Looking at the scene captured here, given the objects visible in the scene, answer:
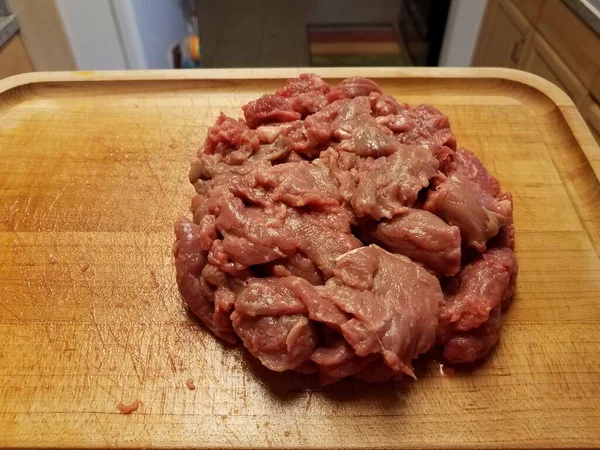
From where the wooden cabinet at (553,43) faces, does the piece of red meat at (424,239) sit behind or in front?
in front

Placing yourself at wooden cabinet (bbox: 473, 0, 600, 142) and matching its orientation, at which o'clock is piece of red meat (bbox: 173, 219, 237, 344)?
The piece of red meat is roughly at 11 o'clock from the wooden cabinet.

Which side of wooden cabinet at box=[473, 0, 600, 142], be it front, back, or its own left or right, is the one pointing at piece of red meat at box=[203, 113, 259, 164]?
front

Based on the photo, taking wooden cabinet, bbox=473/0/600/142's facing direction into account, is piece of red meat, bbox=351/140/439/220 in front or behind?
in front

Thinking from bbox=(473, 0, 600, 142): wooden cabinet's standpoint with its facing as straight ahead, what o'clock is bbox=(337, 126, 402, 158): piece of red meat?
The piece of red meat is roughly at 11 o'clock from the wooden cabinet.

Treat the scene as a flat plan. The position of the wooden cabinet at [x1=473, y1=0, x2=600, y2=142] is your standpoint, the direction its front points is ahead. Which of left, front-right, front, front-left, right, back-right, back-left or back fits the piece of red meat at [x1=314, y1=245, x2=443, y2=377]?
front-left

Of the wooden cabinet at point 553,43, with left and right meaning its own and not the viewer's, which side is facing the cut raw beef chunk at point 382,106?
front

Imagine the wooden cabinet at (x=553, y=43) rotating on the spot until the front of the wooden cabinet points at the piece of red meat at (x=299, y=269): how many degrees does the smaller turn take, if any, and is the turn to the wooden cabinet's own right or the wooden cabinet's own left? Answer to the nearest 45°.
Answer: approximately 45° to the wooden cabinet's own left
